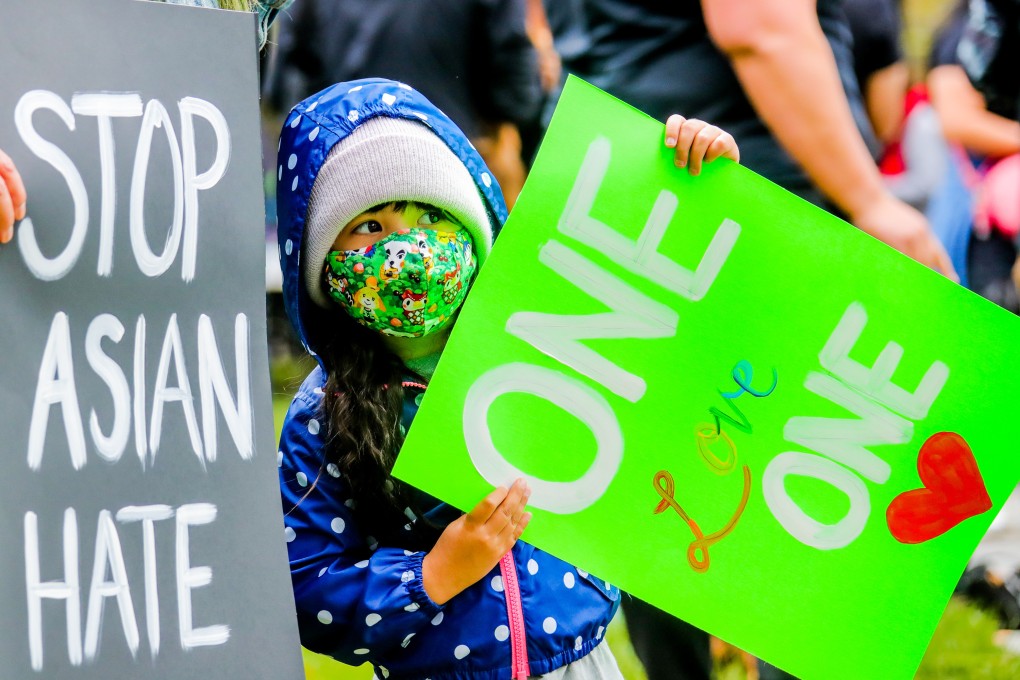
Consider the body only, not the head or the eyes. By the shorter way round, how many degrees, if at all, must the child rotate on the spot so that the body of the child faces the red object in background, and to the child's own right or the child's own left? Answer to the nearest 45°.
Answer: approximately 90° to the child's own left

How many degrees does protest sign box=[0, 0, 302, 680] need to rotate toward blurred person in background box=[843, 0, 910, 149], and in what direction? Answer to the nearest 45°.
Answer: approximately 135° to its left

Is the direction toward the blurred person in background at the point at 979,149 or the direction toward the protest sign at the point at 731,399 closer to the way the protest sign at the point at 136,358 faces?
the protest sign

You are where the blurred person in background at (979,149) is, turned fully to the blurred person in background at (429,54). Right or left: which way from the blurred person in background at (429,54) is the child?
left

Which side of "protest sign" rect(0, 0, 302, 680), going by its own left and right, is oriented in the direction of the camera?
front

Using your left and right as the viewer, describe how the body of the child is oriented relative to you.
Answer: facing the viewer and to the right of the viewer
